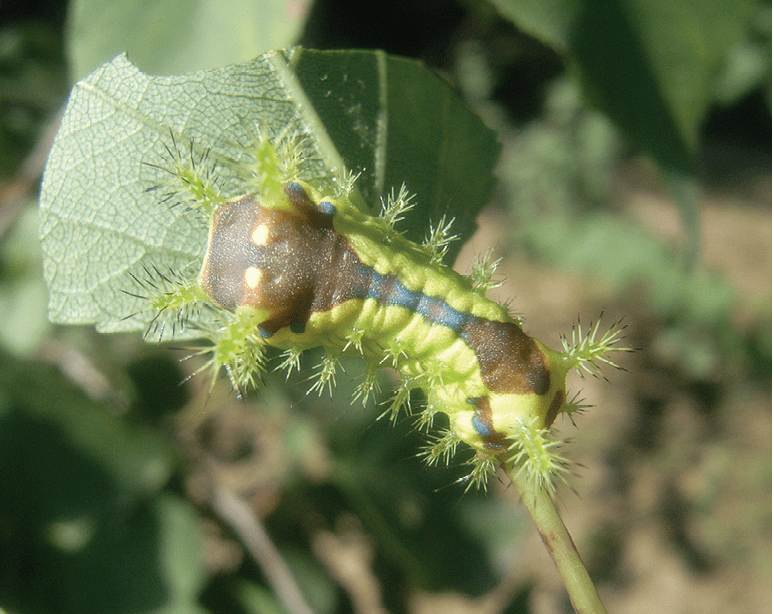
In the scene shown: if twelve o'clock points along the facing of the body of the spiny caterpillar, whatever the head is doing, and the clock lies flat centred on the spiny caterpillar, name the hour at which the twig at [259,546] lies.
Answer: The twig is roughly at 3 o'clock from the spiny caterpillar.

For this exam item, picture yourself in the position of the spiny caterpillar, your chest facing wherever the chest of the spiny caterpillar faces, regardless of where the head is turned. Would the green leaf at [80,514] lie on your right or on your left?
on your right
